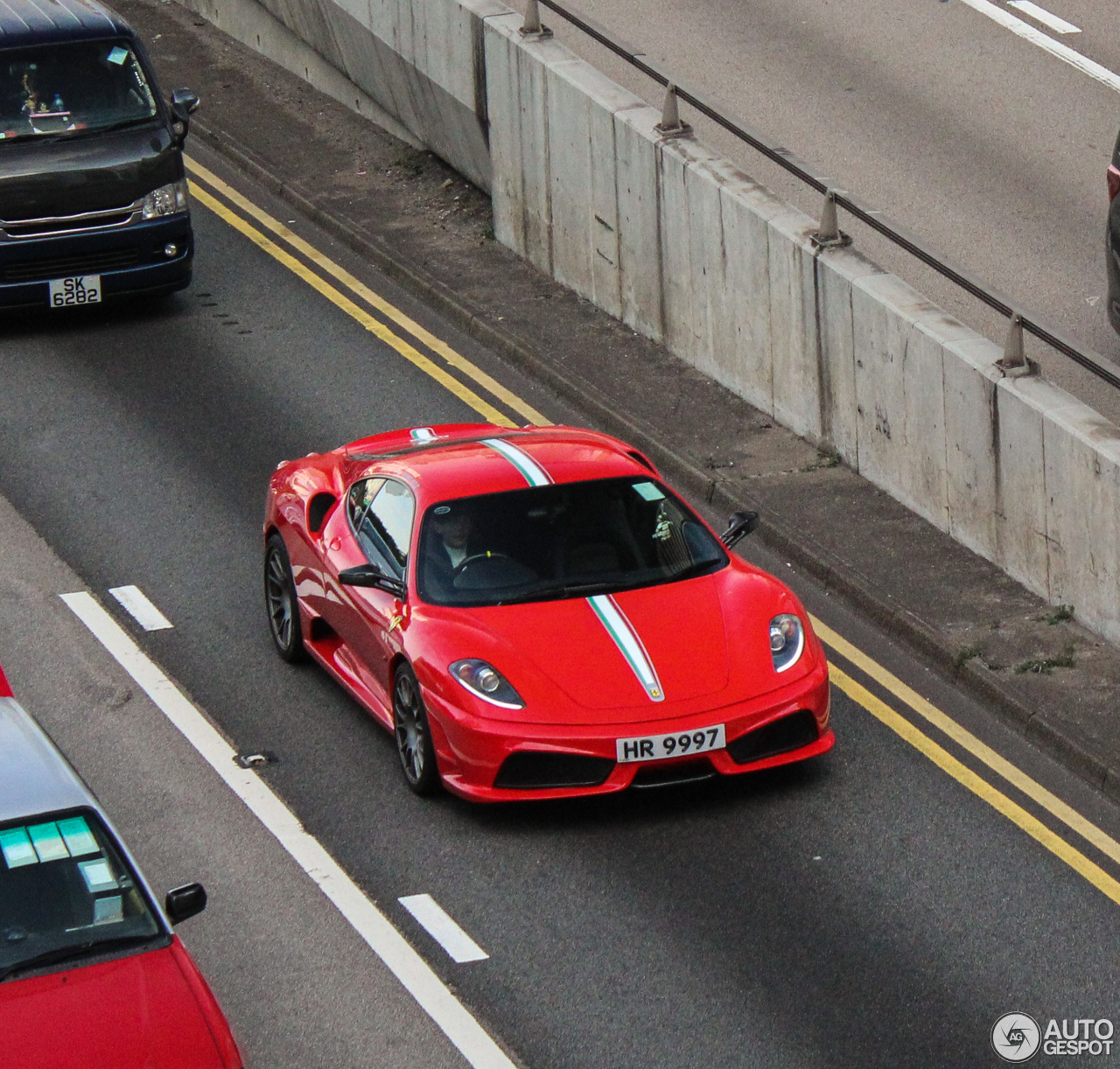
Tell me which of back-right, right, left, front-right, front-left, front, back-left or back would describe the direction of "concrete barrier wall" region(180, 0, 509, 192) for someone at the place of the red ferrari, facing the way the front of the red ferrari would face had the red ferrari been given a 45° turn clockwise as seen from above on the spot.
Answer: back

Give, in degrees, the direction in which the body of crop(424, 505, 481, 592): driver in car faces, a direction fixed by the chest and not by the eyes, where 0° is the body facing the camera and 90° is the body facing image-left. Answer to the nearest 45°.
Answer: approximately 315°

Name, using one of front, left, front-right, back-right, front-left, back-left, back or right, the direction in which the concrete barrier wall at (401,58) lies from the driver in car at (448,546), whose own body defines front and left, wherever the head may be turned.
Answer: back-left

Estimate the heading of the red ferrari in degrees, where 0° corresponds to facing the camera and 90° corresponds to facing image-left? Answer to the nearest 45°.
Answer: approximately 315°

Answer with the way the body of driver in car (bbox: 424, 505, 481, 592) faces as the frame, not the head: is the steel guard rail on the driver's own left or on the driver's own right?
on the driver's own left

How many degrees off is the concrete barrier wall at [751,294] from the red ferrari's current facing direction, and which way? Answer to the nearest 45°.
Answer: approximately 135° to its left

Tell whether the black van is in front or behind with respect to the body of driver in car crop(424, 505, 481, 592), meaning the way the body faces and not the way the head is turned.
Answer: behind
